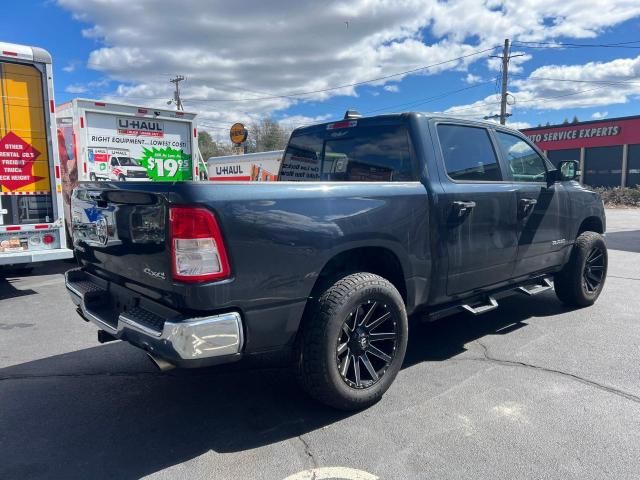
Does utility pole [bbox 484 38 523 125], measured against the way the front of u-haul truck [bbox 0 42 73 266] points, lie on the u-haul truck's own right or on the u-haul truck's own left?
on the u-haul truck's own right

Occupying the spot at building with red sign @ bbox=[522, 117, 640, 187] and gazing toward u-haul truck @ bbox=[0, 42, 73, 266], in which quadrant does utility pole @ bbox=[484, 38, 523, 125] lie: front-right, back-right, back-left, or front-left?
front-right

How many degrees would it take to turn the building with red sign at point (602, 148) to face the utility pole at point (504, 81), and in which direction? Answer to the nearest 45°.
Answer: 0° — it already faces it

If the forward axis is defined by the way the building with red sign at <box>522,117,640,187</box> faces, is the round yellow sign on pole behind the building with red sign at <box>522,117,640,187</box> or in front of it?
in front

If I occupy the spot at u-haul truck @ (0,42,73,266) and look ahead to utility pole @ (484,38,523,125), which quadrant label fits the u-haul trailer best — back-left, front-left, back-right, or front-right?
front-left

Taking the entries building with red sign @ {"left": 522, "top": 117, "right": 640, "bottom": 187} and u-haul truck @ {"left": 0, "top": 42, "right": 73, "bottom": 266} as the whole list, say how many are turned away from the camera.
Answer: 1

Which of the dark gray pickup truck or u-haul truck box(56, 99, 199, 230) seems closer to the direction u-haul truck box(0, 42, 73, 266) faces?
the u-haul truck

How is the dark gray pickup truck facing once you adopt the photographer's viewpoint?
facing away from the viewer and to the right of the viewer

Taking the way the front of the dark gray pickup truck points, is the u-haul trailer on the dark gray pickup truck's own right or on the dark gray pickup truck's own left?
on the dark gray pickup truck's own left

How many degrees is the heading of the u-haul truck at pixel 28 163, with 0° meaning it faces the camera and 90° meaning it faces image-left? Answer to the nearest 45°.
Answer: approximately 180°

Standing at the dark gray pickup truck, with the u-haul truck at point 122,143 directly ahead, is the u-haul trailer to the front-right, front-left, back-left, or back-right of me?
front-right

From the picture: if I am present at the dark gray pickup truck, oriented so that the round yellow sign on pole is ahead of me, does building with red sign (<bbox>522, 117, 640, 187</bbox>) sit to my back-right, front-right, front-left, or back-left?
front-right

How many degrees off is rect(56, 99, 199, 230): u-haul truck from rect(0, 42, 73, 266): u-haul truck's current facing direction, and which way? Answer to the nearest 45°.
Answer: approximately 45° to its right

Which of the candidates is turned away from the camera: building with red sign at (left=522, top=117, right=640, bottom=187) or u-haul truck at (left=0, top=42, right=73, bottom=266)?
the u-haul truck

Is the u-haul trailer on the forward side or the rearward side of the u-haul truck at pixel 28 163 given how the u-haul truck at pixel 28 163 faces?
on the forward side
